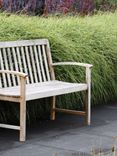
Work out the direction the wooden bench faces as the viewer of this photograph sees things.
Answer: facing the viewer and to the right of the viewer
